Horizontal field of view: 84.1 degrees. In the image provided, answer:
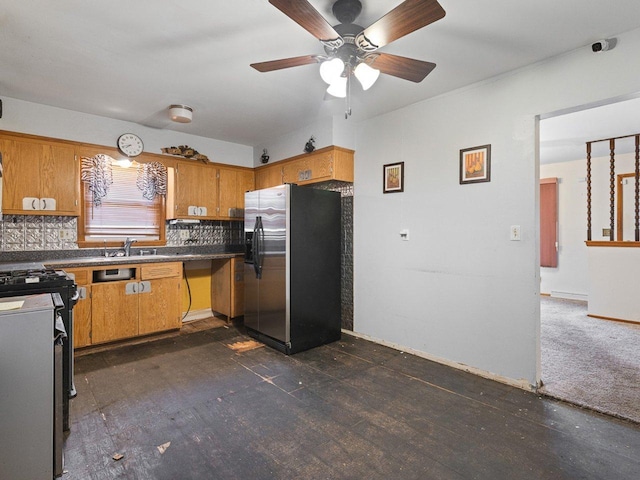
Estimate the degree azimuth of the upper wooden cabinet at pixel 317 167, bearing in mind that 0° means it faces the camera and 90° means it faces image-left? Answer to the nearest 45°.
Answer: approximately 45°

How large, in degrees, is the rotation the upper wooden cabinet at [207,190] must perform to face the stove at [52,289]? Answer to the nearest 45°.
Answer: approximately 45° to its right

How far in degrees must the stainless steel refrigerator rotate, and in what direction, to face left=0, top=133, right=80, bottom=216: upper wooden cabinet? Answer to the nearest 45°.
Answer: approximately 45° to its right

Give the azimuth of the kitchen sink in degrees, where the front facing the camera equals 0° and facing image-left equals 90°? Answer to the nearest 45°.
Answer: approximately 0°

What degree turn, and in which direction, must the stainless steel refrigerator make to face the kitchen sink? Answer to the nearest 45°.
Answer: approximately 45° to its right

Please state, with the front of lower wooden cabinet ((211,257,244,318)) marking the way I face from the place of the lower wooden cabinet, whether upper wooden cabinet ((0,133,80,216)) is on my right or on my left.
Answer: on my right

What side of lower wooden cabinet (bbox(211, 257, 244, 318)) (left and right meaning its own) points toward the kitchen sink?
right

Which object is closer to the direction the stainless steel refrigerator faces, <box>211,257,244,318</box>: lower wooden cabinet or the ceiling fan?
the ceiling fan

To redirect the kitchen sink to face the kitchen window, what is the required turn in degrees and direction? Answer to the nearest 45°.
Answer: approximately 180°

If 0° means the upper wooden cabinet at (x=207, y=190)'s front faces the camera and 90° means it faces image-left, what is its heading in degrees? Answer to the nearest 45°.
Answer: approximately 315°

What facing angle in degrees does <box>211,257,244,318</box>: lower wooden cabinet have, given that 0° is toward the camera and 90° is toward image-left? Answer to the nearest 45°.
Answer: approximately 315°
